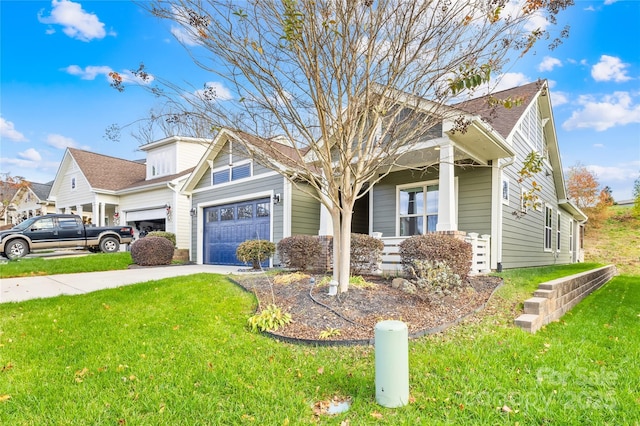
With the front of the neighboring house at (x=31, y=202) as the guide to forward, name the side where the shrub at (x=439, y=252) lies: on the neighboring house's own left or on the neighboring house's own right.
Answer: on the neighboring house's own left

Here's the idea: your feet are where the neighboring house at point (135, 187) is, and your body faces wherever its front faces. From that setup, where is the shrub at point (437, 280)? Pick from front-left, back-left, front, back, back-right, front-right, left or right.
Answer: front-left

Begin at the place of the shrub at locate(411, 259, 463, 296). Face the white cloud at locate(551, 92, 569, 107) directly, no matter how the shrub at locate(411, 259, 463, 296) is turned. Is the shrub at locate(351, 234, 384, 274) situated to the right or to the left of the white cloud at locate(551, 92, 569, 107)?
left

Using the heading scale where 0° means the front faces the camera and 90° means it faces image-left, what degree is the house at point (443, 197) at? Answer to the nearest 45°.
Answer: approximately 45°

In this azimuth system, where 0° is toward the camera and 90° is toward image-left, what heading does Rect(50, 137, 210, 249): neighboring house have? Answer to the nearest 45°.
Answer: approximately 45°
